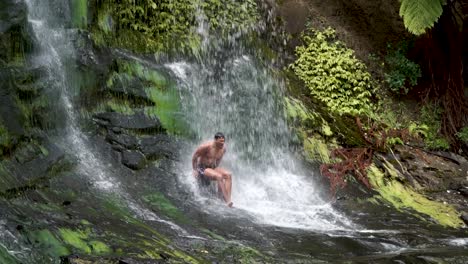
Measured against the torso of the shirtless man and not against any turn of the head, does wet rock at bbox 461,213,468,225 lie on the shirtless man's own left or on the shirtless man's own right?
on the shirtless man's own left

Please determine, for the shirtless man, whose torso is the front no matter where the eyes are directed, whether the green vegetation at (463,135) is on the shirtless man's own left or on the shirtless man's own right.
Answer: on the shirtless man's own left

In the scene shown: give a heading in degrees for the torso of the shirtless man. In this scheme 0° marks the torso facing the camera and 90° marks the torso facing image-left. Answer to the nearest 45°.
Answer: approximately 315°

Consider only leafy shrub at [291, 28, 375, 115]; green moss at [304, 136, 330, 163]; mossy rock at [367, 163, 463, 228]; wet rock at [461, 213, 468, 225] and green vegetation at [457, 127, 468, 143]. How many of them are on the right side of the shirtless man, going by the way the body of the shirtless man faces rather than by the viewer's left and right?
0

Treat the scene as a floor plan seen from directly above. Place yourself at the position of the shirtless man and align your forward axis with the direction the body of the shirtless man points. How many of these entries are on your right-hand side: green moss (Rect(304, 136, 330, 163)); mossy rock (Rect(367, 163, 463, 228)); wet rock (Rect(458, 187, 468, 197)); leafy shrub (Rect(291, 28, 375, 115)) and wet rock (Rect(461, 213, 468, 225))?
0

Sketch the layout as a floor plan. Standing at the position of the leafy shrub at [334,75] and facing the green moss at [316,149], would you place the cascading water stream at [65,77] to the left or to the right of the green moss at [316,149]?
right

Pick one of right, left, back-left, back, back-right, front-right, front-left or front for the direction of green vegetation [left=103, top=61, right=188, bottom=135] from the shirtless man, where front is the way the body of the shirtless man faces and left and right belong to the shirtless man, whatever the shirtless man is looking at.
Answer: back

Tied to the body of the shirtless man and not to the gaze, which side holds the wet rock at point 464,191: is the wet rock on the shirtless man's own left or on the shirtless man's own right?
on the shirtless man's own left

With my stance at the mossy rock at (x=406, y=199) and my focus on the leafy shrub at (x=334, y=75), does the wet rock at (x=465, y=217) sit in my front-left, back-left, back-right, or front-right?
back-right

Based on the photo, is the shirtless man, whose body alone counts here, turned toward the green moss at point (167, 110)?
no

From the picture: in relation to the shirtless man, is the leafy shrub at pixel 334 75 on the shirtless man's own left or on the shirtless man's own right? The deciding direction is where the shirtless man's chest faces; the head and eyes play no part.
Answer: on the shirtless man's own left

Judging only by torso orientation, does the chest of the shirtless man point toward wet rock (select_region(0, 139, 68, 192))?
no

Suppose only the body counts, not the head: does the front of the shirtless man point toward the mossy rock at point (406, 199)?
no

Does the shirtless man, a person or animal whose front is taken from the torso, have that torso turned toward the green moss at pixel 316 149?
no

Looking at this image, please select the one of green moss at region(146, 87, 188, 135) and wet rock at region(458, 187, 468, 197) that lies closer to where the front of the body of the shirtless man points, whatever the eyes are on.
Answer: the wet rock

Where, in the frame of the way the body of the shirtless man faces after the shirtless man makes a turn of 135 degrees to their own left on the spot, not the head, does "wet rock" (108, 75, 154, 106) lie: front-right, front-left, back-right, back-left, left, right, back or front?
front-left
